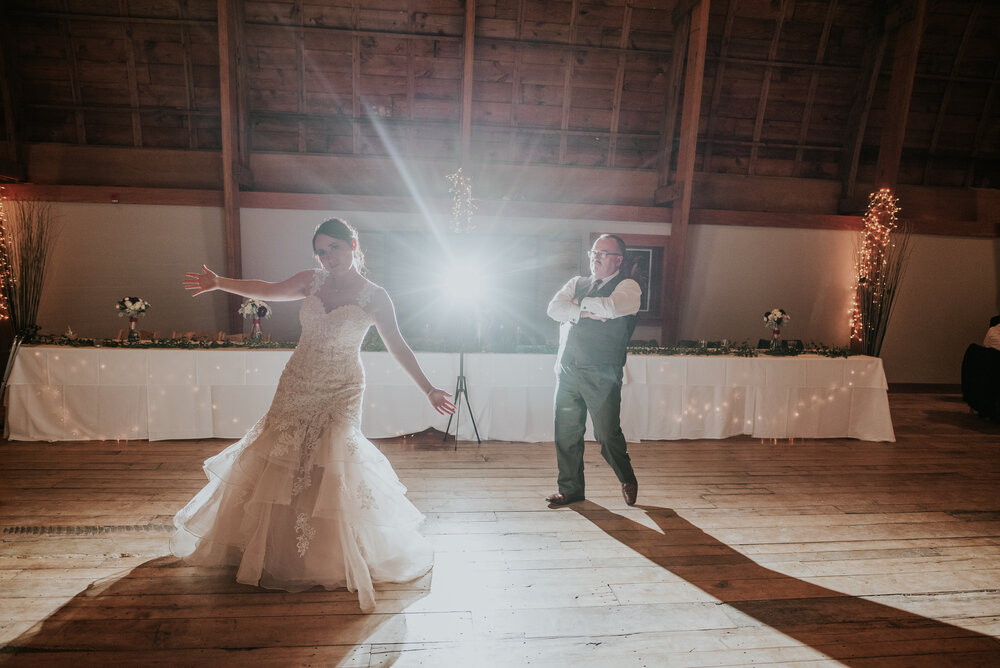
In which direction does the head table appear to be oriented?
toward the camera

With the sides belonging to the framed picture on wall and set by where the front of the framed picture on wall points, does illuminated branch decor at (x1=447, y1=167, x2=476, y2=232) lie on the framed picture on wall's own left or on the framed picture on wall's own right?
on the framed picture on wall's own right

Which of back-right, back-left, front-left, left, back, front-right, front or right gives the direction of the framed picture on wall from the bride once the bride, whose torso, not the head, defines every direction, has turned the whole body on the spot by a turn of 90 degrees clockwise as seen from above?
back-right

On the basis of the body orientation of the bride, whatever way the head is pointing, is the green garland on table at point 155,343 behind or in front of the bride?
behind

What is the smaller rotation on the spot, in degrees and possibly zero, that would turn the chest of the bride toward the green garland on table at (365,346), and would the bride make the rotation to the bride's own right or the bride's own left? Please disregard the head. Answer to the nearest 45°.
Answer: approximately 180°

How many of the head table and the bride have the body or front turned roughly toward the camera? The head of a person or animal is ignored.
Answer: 2

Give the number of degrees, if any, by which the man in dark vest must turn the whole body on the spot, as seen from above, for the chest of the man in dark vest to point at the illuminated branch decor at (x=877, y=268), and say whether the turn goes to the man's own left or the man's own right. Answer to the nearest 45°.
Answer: approximately 180°

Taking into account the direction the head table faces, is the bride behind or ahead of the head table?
ahead

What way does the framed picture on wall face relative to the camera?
toward the camera

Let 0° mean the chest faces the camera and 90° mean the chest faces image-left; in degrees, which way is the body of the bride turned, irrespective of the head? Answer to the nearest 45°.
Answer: approximately 0°

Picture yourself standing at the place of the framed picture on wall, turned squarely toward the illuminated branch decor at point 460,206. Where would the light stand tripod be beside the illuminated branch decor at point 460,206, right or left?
left

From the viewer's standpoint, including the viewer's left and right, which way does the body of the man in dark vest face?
facing the viewer and to the left of the viewer

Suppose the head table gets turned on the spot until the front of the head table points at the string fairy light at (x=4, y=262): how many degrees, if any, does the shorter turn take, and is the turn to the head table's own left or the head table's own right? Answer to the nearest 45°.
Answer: approximately 90° to the head table's own right
